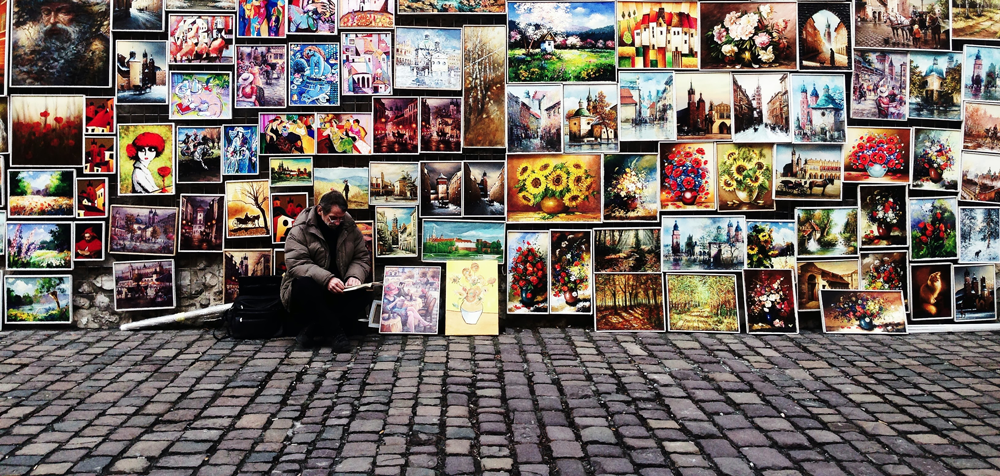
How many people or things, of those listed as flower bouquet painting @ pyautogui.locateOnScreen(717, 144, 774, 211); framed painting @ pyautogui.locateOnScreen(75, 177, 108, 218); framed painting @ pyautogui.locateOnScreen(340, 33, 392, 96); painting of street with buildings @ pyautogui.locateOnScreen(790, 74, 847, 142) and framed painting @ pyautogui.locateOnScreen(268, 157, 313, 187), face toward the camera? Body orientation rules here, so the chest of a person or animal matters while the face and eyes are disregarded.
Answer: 5

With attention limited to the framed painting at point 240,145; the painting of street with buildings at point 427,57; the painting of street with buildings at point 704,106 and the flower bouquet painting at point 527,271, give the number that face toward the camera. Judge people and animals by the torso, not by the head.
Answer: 4

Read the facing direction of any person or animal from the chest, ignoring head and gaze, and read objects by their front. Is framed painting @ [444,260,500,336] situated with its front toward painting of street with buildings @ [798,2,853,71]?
no

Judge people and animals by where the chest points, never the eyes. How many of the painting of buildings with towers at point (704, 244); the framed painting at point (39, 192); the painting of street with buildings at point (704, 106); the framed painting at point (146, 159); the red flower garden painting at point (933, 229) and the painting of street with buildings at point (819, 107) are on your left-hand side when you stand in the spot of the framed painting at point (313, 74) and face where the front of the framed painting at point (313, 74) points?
4

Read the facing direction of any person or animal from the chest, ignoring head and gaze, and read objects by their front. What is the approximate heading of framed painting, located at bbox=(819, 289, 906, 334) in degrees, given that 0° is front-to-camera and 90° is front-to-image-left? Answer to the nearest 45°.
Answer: approximately 0°

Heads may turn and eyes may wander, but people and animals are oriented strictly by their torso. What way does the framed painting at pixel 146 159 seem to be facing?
toward the camera

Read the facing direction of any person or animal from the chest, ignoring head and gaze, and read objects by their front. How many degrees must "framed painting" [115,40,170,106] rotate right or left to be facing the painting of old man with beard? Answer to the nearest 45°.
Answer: approximately 135° to its right

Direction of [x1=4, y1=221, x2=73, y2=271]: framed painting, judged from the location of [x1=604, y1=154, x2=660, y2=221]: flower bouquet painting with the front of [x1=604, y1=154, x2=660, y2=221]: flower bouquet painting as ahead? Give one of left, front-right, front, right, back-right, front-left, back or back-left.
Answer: right

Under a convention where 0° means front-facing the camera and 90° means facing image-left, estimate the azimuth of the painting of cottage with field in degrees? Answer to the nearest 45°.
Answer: approximately 0°

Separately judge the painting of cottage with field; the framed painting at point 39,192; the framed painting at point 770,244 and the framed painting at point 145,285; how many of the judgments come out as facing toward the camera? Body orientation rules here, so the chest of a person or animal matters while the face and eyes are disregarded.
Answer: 4

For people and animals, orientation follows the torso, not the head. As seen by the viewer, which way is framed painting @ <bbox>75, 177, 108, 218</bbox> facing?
toward the camera

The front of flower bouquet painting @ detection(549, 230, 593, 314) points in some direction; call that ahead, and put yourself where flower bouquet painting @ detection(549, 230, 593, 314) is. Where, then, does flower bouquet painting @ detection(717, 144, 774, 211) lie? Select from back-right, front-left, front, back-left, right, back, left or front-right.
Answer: left

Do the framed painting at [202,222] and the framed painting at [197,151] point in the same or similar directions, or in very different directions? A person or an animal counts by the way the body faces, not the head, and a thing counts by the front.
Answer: same or similar directions

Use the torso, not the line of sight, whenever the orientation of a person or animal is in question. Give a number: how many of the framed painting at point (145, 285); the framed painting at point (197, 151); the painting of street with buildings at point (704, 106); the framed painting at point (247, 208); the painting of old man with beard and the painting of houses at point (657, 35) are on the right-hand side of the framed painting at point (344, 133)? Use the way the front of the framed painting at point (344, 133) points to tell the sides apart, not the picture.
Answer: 4

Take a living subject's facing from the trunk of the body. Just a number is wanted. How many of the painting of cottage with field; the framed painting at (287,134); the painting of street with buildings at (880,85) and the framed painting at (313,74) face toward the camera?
4

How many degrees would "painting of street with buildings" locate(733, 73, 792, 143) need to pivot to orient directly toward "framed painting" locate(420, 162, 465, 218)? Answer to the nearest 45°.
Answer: approximately 90° to its right

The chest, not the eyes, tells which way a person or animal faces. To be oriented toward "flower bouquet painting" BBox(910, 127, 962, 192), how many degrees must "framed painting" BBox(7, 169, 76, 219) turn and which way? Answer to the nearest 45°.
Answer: approximately 45° to its left

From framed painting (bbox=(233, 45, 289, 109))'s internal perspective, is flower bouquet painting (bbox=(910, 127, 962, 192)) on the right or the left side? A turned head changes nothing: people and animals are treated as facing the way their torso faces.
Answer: on its left

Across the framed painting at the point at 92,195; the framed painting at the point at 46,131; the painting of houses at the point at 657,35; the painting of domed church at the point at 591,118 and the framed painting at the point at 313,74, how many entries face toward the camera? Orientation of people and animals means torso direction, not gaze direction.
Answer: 5
